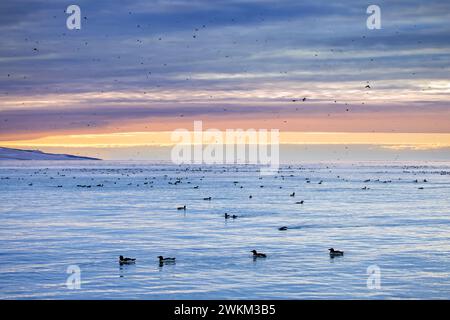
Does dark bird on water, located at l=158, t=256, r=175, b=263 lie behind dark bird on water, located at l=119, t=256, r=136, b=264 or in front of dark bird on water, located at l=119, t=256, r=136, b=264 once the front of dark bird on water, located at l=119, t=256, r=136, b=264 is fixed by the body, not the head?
behind

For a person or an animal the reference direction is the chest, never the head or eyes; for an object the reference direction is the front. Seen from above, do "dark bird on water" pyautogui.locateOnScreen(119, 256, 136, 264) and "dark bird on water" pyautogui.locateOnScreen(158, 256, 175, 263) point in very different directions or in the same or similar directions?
same or similar directions

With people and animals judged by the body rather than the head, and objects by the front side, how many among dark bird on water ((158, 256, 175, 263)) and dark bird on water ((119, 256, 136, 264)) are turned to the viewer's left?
2

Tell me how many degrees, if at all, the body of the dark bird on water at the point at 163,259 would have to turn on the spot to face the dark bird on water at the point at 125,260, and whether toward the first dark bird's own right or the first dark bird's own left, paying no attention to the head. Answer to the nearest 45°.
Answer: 0° — it already faces it

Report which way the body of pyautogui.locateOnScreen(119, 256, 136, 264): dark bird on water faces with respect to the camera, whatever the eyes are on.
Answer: to the viewer's left
